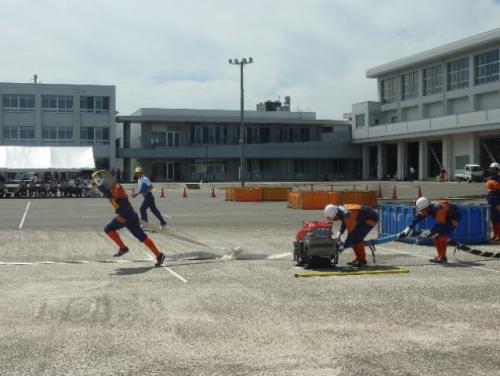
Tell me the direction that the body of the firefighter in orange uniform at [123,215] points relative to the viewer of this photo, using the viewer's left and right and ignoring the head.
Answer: facing to the left of the viewer

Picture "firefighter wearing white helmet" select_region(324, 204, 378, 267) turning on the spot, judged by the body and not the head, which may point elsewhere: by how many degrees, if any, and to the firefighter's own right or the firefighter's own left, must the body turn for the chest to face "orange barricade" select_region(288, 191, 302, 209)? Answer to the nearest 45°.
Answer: approximately 90° to the firefighter's own right

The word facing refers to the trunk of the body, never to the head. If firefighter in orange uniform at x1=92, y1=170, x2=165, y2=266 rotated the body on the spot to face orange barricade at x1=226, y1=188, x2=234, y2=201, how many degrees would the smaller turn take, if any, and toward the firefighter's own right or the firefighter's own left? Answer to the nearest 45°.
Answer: approximately 90° to the firefighter's own right

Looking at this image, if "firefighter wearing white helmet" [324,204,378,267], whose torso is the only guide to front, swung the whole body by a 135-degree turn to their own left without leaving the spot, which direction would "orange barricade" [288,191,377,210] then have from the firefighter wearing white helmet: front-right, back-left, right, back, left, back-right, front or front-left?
back-left

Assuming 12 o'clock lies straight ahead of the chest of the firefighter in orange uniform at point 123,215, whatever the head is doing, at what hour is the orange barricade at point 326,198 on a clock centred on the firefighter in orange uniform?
The orange barricade is roughly at 4 o'clock from the firefighter in orange uniform.

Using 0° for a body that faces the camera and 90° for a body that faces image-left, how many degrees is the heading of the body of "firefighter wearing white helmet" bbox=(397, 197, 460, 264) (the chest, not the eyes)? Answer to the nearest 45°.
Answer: approximately 90°

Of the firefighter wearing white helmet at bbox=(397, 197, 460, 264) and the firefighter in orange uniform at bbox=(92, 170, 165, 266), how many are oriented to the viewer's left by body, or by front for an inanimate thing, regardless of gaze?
2

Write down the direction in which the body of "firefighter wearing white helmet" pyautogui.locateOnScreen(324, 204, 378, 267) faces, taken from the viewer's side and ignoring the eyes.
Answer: to the viewer's left
